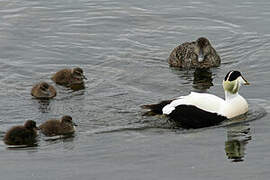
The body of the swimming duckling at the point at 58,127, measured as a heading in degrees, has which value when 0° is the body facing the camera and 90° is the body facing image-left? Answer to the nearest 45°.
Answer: approximately 270°

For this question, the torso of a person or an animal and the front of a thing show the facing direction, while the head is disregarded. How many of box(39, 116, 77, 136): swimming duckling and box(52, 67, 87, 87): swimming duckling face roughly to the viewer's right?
2

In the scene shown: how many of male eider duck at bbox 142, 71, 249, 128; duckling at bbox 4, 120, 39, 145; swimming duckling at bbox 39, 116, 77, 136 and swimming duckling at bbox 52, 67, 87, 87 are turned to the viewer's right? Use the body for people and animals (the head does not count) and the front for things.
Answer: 4

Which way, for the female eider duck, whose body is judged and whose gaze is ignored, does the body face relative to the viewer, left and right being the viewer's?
facing the viewer and to the right of the viewer

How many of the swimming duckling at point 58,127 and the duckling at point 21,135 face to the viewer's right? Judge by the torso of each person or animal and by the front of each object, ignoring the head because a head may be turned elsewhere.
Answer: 2

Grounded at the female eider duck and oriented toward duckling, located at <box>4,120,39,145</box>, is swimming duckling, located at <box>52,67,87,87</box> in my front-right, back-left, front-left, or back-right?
front-right

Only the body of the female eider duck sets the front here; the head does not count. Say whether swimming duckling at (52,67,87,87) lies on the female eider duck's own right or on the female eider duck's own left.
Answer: on the female eider duck's own right

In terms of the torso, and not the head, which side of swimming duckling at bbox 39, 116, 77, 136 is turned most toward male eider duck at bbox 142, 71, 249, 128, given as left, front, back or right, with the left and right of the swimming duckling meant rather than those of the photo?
front

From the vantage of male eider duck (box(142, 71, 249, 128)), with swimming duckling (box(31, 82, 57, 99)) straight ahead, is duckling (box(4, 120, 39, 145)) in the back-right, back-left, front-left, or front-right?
front-left

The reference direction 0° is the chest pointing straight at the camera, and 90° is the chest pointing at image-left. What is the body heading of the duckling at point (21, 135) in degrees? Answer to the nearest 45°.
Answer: approximately 270°

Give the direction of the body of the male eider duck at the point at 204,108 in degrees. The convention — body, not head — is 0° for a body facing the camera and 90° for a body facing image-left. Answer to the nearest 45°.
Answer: approximately 270°

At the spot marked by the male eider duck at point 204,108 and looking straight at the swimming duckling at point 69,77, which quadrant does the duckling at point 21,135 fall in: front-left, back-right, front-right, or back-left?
front-left

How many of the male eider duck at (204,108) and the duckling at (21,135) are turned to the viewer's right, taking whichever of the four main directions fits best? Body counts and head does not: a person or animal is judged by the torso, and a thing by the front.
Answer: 2

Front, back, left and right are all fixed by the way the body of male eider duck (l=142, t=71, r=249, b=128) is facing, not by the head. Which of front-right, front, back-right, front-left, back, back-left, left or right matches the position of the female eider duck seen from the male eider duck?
left

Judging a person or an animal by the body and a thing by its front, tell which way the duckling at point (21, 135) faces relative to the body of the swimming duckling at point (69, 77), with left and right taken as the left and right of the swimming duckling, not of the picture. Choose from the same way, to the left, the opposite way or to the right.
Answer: the same way

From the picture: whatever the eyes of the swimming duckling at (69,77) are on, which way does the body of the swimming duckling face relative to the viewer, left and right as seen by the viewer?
facing to the right of the viewer
